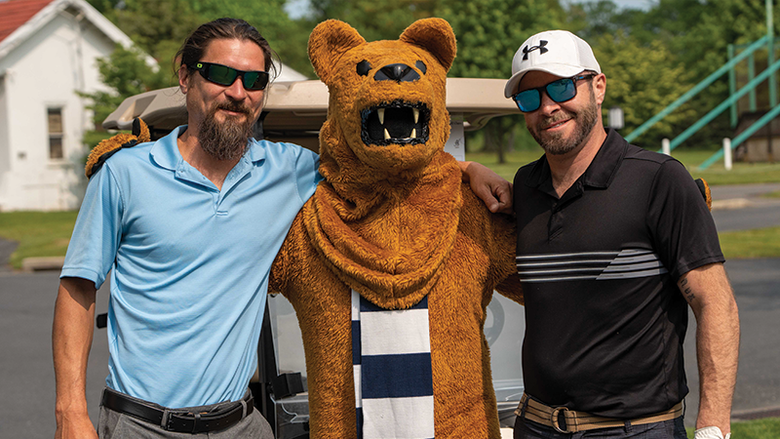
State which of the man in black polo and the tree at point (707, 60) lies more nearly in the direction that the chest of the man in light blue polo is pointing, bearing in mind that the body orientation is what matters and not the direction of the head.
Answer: the man in black polo

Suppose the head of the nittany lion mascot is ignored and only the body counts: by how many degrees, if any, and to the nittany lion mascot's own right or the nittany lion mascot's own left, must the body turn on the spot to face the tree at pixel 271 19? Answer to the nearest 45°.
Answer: approximately 180°

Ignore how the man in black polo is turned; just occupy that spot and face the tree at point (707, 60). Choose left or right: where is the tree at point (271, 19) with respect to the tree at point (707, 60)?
left

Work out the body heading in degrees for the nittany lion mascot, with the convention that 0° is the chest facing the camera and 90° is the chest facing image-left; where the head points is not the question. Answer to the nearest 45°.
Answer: approximately 0°

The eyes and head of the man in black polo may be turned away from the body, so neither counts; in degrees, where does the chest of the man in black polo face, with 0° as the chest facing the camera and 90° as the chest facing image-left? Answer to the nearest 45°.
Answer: approximately 45°

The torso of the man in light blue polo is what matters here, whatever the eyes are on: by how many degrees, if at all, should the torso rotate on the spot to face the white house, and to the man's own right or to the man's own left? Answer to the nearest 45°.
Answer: approximately 180°

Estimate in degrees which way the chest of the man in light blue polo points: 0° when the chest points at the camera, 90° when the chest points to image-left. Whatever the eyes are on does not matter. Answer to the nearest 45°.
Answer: approximately 0°

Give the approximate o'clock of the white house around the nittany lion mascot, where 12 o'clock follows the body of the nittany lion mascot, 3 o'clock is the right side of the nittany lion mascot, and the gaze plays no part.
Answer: The white house is roughly at 5 o'clock from the nittany lion mascot.

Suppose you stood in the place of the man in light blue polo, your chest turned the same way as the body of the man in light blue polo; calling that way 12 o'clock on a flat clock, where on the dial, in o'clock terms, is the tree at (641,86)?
The tree is roughly at 7 o'clock from the man in light blue polo.

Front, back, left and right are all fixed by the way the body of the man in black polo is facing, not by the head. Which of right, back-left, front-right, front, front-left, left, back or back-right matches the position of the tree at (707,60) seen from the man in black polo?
back-right

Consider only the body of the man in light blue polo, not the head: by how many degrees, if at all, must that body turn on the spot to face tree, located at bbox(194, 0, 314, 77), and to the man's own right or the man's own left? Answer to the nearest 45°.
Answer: approximately 180°

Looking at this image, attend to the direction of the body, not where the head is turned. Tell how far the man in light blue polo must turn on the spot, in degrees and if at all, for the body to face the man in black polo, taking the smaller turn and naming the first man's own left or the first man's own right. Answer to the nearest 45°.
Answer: approximately 90° to the first man's own left

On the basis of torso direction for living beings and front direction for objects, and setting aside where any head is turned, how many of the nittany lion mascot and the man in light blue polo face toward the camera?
2
